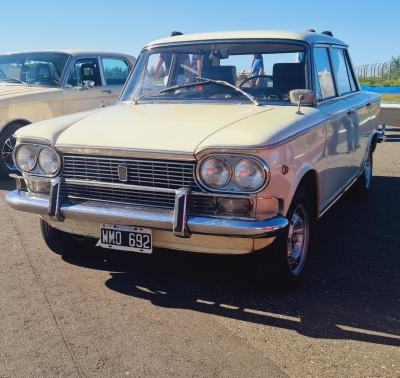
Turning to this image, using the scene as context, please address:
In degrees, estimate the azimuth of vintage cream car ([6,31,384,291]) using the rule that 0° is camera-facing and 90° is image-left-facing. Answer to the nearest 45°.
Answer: approximately 45°

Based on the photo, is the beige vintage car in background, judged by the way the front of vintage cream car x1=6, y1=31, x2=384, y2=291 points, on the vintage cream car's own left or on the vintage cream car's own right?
on the vintage cream car's own right

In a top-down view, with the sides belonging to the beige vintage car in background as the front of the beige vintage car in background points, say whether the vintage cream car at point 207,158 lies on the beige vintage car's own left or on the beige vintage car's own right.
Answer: on the beige vintage car's own left

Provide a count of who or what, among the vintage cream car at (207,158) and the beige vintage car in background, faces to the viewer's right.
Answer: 0

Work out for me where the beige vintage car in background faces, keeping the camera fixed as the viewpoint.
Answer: facing the viewer and to the left of the viewer
